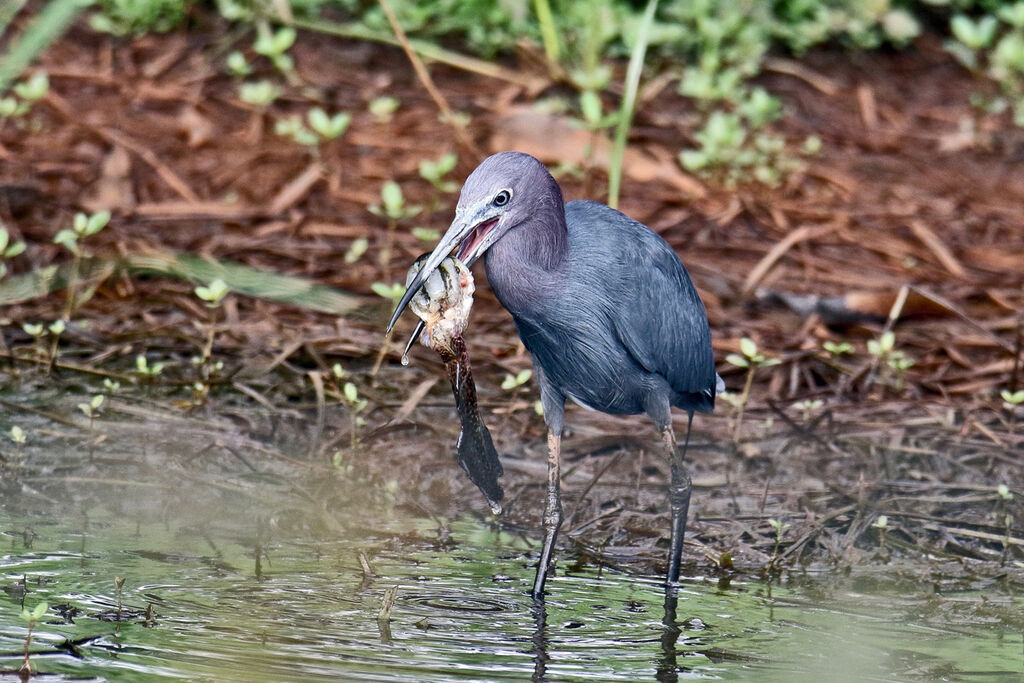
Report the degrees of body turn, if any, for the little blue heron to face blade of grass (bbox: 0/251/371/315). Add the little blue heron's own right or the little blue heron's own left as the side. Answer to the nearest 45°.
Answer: approximately 45° to the little blue heron's own right

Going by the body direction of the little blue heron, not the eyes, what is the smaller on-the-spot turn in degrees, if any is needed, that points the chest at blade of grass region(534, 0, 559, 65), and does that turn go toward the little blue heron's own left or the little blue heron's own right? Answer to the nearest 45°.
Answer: approximately 135° to the little blue heron's own right

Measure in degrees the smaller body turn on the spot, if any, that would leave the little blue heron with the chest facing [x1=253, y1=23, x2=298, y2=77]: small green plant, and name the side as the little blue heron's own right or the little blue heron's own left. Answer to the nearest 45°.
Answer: approximately 90° to the little blue heron's own right

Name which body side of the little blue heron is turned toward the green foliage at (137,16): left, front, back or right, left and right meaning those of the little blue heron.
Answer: right

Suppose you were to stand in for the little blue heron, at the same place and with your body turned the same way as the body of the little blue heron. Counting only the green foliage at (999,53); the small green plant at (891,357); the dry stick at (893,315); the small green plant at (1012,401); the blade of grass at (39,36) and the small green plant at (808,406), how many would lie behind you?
5

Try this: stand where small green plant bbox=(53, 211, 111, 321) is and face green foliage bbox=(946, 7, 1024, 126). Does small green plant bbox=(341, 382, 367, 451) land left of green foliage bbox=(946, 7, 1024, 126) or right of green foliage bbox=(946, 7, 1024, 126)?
right

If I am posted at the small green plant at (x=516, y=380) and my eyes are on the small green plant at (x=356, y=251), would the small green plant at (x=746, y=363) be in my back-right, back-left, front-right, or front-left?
back-right

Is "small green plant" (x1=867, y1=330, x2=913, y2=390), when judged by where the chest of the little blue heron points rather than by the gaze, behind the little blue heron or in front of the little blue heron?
behind

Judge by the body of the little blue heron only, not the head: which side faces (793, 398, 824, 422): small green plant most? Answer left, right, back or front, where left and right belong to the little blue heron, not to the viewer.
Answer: back

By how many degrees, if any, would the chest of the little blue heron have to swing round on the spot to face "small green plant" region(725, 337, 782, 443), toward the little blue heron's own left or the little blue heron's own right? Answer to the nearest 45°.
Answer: approximately 180°

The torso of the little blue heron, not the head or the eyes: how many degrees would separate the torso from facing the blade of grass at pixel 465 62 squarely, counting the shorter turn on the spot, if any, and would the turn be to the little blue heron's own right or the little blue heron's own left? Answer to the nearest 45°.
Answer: approximately 135° to the little blue heron's own right

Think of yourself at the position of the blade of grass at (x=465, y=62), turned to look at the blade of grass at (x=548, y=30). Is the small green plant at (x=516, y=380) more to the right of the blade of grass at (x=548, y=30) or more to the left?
right

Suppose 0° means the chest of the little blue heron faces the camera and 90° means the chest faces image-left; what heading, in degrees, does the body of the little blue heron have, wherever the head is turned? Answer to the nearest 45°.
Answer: approximately 45°
